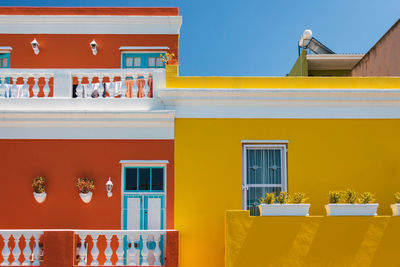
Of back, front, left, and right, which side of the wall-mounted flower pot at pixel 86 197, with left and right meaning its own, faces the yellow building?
left

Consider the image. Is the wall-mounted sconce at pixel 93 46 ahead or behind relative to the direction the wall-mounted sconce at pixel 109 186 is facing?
behind

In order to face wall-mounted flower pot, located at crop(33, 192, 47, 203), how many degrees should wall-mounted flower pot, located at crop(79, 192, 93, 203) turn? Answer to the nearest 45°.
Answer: approximately 90° to its right

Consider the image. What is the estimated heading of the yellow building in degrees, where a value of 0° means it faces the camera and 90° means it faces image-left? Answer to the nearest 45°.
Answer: approximately 0°

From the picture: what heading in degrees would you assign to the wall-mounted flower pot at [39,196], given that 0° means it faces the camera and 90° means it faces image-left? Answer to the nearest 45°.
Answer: approximately 0°

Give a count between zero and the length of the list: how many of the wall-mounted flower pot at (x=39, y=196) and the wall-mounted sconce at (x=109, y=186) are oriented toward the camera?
2
